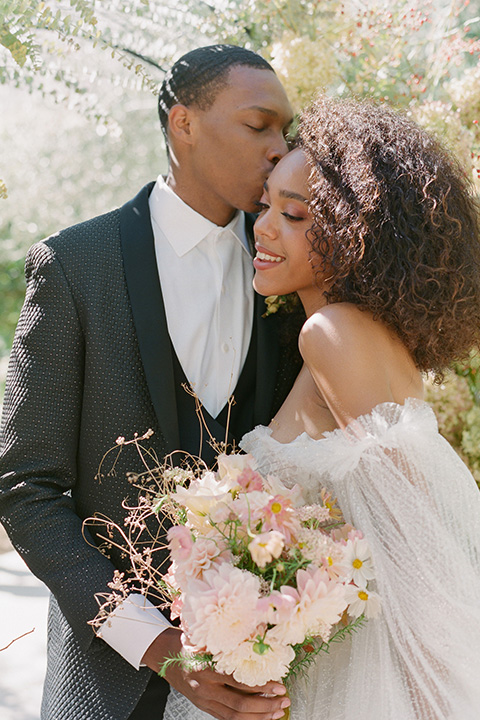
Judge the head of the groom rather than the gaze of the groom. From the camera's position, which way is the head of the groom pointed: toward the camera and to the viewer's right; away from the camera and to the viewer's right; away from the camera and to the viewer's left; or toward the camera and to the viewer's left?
toward the camera and to the viewer's right

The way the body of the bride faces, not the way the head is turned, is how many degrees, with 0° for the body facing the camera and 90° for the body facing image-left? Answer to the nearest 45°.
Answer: approximately 90°

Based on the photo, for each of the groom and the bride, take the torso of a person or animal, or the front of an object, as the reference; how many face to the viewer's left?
1

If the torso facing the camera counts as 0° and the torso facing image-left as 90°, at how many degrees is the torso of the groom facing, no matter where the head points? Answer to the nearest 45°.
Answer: approximately 315°
